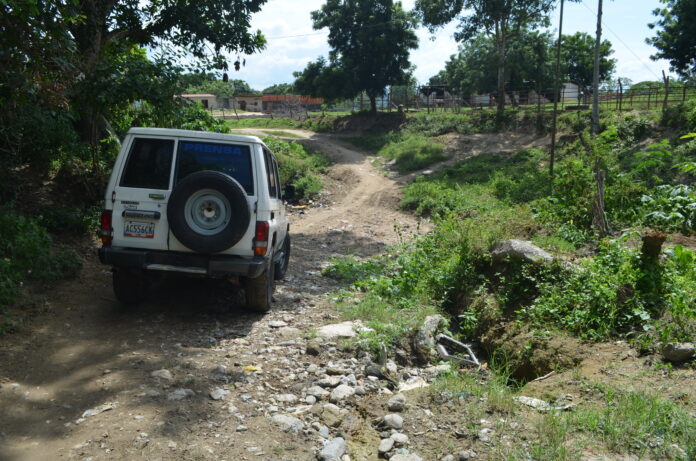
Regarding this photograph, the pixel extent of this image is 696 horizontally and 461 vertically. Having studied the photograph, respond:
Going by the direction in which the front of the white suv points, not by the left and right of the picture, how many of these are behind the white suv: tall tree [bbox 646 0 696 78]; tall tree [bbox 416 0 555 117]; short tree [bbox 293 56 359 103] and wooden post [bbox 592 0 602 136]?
0

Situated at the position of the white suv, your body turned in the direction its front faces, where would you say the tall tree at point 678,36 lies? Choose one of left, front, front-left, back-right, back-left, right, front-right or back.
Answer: front-right

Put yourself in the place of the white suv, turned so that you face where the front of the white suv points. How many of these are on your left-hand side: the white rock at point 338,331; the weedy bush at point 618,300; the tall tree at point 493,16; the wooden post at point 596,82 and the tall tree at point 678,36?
0

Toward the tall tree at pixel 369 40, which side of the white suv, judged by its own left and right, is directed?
front

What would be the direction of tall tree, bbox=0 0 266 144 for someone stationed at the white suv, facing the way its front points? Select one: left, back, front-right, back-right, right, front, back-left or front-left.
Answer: front

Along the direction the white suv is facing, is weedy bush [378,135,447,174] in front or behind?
in front

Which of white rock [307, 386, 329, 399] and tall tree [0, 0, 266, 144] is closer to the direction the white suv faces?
the tall tree

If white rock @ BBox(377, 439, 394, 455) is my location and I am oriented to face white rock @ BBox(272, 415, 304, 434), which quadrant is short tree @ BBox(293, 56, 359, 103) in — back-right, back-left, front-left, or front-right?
front-right

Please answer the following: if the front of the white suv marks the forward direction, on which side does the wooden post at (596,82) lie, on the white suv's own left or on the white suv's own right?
on the white suv's own right

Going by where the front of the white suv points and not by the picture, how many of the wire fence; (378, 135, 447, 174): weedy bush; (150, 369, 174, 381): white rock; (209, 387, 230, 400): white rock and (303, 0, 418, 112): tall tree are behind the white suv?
2

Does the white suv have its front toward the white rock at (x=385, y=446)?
no

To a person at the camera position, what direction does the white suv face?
facing away from the viewer

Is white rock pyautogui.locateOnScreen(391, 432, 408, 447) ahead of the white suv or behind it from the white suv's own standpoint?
behind

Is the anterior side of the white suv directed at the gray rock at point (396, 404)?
no

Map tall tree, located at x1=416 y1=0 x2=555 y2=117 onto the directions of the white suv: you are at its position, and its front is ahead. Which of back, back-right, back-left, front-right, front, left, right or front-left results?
front-right

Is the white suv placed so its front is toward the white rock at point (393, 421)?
no

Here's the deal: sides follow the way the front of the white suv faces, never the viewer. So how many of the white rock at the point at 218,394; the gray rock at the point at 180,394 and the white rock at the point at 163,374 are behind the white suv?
3

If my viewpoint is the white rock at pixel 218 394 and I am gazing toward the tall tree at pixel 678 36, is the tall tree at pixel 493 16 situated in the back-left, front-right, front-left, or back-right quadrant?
front-left

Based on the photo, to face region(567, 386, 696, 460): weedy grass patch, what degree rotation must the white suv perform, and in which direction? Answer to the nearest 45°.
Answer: approximately 135° to its right

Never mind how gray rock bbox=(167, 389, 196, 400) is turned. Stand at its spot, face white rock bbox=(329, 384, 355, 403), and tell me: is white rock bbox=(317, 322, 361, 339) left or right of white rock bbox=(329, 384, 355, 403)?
left

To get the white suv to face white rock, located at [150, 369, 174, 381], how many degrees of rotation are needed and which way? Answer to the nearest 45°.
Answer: approximately 180°

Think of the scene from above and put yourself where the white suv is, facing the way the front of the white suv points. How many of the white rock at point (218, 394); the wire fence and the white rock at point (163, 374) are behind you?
2

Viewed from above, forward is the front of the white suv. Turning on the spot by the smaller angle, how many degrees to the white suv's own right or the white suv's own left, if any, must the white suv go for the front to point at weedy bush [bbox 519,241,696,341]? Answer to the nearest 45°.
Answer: approximately 90° to the white suv's own right

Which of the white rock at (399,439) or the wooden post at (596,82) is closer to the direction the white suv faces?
the wooden post
